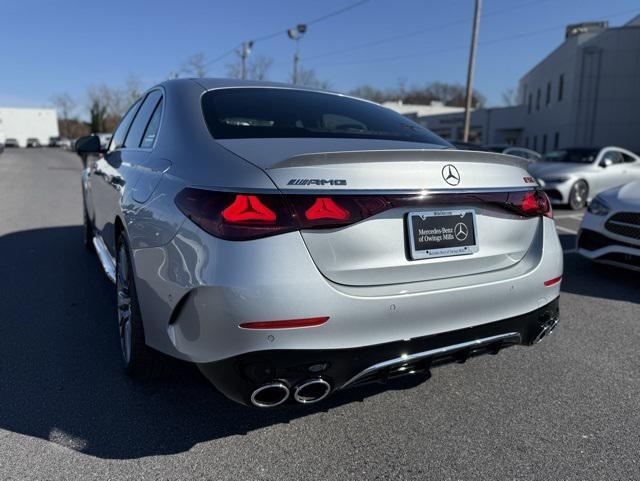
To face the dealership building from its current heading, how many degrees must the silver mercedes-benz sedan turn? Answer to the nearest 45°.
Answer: approximately 90° to its right

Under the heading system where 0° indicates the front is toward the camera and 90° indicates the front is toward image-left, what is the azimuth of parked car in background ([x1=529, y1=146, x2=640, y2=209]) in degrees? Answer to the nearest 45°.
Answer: approximately 45°

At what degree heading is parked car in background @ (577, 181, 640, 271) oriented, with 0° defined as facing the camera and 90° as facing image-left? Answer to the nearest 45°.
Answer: approximately 45°

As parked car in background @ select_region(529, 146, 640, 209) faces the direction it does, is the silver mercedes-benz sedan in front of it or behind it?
in front

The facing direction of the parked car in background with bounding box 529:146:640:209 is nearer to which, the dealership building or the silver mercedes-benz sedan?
the silver mercedes-benz sedan

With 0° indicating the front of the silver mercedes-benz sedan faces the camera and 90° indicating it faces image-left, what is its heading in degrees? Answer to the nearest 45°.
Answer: approximately 135°

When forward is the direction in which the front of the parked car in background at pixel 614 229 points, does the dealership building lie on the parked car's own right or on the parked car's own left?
on the parked car's own right

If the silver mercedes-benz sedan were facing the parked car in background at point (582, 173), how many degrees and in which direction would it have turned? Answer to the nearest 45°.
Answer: approximately 90° to its right

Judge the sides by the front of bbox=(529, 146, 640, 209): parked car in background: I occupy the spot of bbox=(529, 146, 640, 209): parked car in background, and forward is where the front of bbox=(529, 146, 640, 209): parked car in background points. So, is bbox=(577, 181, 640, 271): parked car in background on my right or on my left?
on my left
